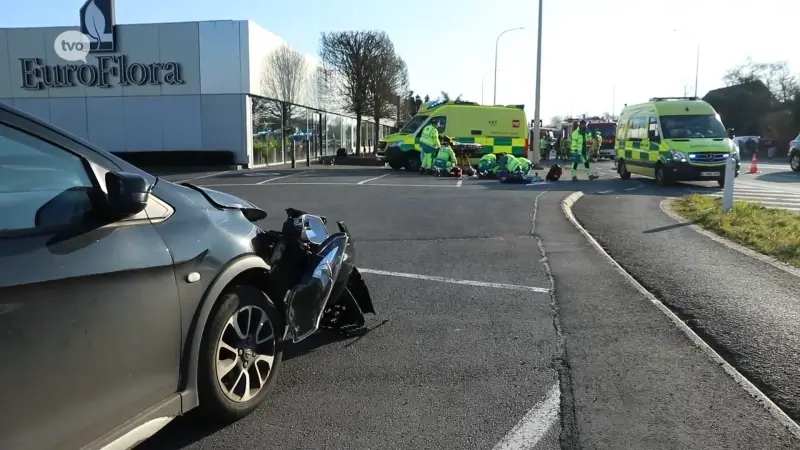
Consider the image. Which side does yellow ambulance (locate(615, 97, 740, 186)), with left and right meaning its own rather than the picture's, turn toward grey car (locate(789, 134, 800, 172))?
left

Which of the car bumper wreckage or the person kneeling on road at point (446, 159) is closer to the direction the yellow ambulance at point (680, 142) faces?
the car bumper wreckage

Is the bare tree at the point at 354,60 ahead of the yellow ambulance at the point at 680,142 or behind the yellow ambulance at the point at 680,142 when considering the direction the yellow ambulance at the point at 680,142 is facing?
behind

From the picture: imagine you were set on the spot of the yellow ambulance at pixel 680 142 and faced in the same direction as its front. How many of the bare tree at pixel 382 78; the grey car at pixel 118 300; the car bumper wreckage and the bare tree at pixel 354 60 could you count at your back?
2

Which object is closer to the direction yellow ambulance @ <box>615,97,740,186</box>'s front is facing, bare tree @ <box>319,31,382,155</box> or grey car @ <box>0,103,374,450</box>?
the grey car

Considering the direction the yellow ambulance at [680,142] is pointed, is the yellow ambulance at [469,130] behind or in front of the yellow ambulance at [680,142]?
behind

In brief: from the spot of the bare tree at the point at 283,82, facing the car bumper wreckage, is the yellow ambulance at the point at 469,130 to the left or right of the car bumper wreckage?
left

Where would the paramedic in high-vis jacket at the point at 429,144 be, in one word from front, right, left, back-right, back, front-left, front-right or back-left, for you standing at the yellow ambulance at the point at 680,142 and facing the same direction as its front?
back-right

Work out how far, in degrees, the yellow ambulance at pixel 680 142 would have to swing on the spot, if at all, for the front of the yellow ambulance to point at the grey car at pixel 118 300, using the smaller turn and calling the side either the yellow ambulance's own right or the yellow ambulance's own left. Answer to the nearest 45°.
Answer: approximately 45° to the yellow ambulance's own right

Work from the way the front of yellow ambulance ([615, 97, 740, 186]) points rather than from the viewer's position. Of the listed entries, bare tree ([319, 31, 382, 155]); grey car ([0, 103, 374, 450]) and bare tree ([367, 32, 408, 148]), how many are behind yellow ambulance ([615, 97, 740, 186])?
2

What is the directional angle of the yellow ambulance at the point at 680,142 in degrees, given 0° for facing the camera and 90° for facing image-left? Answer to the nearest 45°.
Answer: approximately 315°

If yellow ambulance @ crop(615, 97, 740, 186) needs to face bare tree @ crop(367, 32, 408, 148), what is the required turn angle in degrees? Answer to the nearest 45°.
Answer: approximately 180°

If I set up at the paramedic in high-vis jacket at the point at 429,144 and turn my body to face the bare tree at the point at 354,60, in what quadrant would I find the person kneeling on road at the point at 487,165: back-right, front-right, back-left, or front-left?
back-right

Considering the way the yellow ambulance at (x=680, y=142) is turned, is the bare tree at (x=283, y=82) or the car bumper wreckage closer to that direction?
the car bumper wreckage

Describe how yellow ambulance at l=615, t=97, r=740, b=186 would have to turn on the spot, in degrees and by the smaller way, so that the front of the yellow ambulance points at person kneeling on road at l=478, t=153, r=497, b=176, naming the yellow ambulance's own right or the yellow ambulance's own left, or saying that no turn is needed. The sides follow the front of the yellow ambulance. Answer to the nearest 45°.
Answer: approximately 135° to the yellow ambulance's own right

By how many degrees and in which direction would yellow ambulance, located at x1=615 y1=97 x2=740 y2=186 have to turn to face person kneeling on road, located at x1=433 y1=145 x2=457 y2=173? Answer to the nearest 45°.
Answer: approximately 135° to its right
